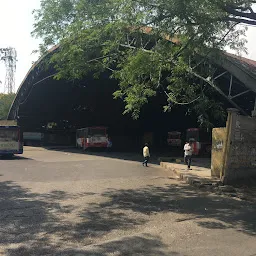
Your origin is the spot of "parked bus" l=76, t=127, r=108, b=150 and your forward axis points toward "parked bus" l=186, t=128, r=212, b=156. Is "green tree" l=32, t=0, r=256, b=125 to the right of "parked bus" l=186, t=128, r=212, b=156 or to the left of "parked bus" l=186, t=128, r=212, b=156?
right

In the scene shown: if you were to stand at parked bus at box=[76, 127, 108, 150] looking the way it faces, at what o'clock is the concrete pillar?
The concrete pillar is roughly at 10 o'clock from the parked bus.

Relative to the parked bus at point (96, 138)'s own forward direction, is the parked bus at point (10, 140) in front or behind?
in front

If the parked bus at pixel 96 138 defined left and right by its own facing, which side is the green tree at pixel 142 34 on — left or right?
on its left

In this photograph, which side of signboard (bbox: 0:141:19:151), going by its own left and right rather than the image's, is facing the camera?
front

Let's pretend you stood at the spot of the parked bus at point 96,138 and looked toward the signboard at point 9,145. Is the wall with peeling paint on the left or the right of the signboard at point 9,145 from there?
left

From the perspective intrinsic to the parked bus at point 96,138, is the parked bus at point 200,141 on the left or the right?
on its left

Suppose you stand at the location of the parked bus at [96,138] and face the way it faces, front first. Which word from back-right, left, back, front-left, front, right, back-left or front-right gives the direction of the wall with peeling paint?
front-left

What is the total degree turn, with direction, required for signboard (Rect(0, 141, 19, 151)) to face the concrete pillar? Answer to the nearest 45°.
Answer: approximately 45° to its left
